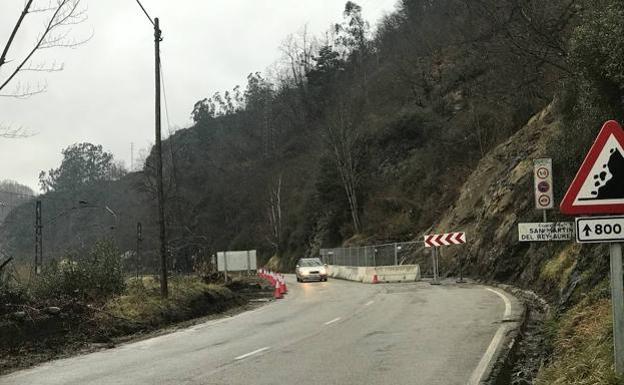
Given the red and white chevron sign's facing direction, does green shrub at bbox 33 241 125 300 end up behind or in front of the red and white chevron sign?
in front

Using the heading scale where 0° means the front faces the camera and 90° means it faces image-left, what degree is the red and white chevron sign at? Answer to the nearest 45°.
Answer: approximately 0°

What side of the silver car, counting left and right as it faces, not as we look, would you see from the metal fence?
left

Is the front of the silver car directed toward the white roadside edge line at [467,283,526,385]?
yes
